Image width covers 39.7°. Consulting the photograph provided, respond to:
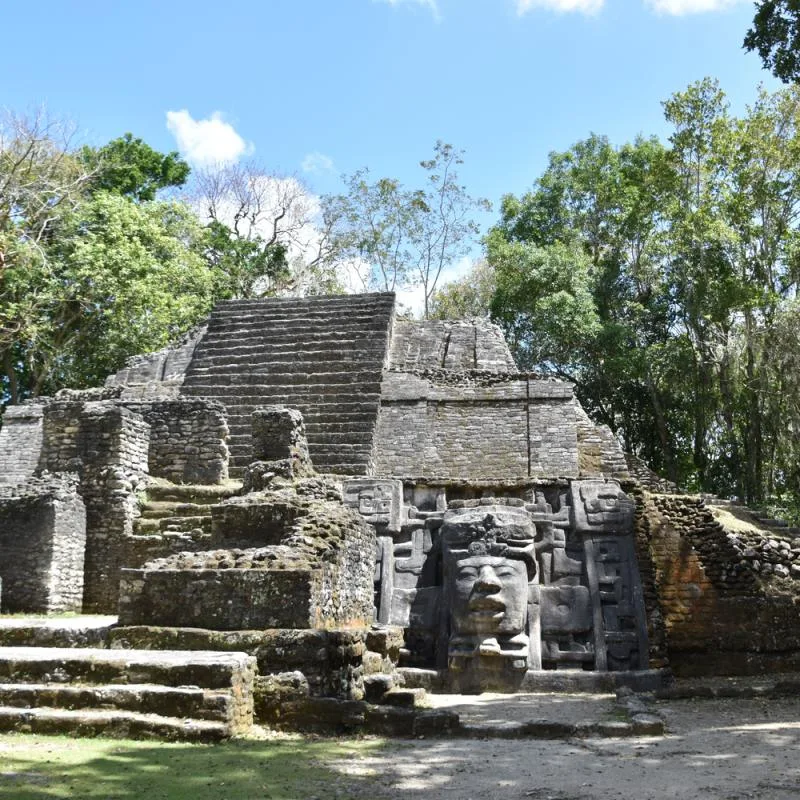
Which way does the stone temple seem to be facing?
toward the camera

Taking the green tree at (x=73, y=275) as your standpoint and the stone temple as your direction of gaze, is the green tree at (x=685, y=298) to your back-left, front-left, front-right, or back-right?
front-left

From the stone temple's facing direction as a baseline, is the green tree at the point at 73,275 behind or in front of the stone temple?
behind

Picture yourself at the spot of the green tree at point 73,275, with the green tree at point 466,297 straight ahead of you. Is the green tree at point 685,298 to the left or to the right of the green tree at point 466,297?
right

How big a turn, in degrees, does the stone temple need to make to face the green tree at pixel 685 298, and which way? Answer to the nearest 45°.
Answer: approximately 135° to its left

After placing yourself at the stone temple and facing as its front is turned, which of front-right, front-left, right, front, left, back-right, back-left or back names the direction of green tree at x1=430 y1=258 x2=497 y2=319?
back

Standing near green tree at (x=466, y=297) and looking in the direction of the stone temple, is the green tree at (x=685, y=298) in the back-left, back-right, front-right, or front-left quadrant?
front-left
